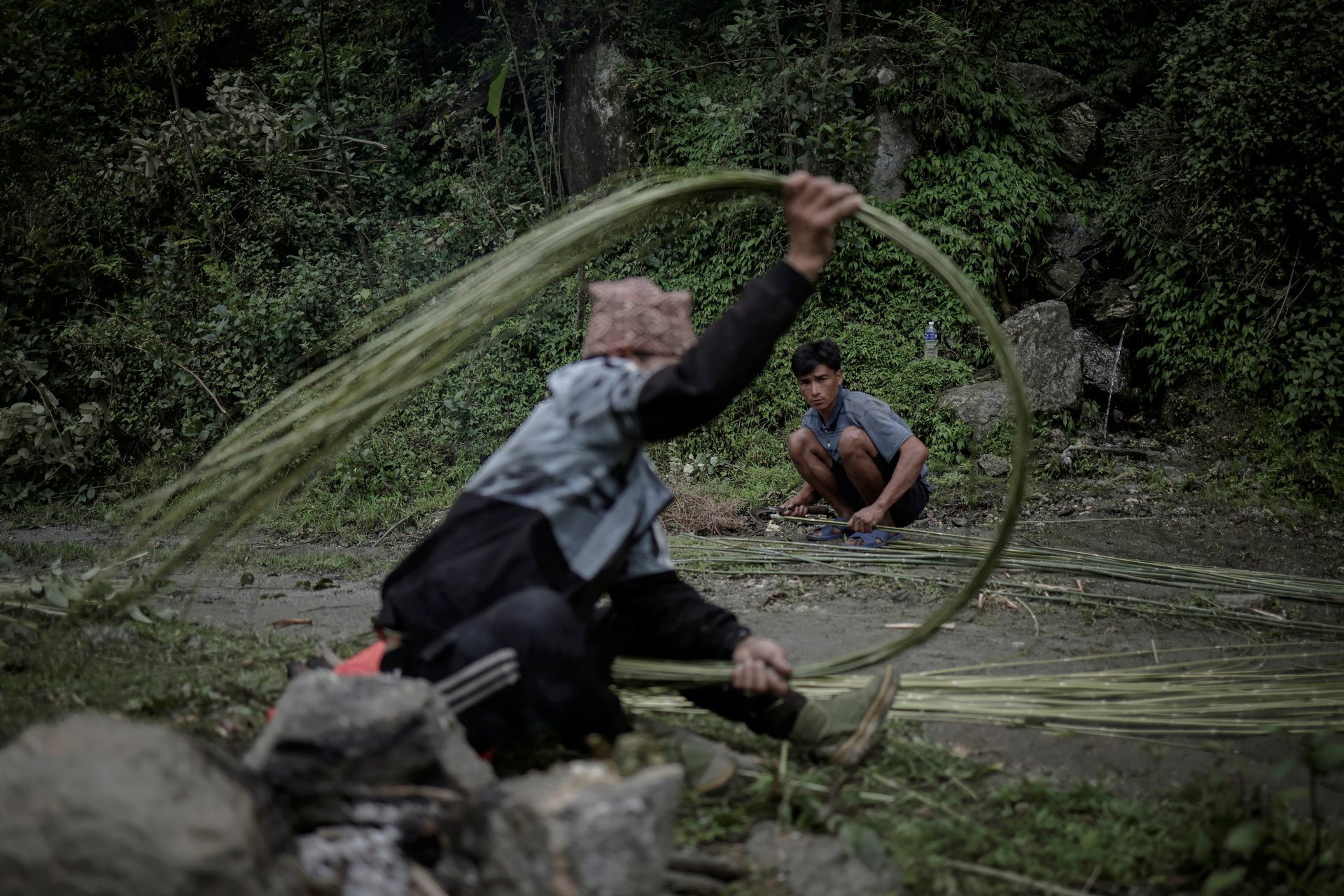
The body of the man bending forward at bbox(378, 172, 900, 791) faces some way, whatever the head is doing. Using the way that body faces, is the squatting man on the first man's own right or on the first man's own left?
on the first man's own left

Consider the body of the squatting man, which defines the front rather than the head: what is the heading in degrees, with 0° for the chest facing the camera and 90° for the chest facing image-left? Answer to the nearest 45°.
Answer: approximately 45°

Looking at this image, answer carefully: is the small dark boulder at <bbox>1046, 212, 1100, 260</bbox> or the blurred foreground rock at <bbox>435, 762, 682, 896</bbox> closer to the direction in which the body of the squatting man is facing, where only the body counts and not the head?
the blurred foreground rock

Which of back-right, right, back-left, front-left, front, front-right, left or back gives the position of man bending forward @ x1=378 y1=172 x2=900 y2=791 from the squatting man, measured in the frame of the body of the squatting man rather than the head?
front-left

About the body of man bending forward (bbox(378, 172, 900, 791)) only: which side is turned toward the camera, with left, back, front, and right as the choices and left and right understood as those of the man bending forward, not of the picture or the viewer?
right

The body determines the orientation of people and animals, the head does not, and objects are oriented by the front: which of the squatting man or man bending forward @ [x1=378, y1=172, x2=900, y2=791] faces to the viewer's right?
the man bending forward

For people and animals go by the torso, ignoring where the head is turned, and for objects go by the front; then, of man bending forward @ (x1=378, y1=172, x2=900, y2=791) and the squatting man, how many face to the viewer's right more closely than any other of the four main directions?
1
